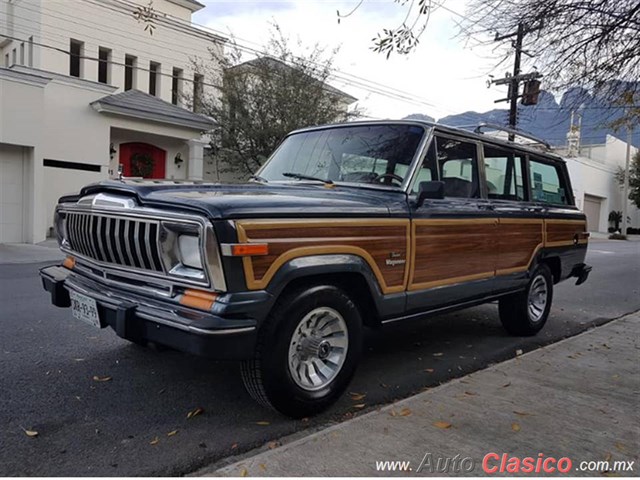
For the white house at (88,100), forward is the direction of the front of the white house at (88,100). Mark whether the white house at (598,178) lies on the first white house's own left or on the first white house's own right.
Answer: on the first white house's own left

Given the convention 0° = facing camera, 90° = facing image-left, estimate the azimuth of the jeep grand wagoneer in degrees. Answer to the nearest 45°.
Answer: approximately 45°

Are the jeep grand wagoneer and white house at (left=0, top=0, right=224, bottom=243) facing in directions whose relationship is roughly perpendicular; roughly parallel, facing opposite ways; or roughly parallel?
roughly perpendicular

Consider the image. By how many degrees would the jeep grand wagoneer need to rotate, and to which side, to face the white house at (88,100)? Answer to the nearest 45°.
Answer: approximately 90° to its right

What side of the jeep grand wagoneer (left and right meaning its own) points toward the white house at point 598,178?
back

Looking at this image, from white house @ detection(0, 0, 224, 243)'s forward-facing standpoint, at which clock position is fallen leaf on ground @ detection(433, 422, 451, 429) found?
The fallen leaf on ground is roughly at 1 o'clock from the white house.

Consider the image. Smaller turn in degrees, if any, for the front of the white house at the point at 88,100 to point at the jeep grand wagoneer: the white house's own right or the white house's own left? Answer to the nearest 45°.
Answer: approximately 45° to the white house's own right

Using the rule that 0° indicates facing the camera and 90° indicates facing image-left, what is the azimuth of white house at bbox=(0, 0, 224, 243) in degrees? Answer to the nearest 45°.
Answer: approximately 315°
